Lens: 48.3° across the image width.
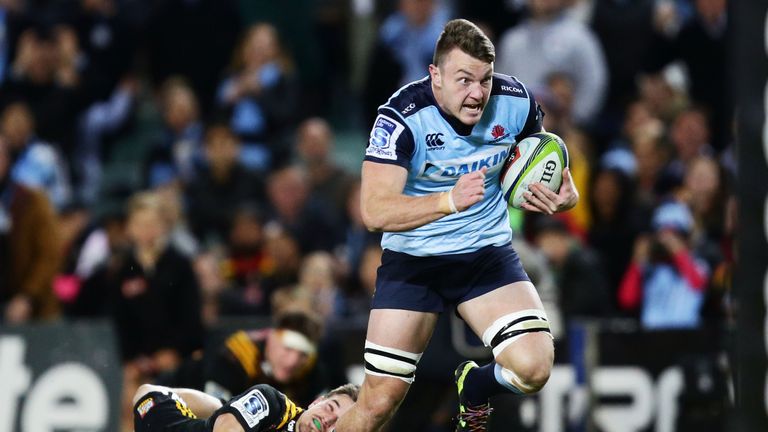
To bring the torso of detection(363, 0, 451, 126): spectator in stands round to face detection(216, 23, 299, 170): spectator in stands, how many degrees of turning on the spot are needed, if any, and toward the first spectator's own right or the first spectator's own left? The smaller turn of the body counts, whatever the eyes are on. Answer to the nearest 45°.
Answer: approximately 90° to the first spectator's own right

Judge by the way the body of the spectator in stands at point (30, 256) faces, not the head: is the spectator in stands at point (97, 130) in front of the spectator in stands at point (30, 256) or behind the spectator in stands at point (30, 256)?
behind

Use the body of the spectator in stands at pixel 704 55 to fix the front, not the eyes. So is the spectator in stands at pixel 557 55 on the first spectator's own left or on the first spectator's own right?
on the first spectator's own right

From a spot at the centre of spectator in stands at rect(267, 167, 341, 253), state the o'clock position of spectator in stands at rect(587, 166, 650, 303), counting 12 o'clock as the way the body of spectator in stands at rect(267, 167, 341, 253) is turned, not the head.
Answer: spectator in stands at rect(587, 166, 650, 303) is roughly at 8 o'clock from spectator in stands at rect(267, 167, 341, 253).

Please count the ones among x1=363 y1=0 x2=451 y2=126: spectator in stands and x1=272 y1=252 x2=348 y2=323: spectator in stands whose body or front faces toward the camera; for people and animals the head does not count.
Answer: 2

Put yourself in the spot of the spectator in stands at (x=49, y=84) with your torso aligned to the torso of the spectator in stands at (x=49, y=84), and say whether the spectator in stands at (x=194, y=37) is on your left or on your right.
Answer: on your left

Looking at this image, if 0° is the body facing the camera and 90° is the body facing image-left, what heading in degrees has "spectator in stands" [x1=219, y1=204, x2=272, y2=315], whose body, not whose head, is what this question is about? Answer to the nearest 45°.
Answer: approximately 0°
